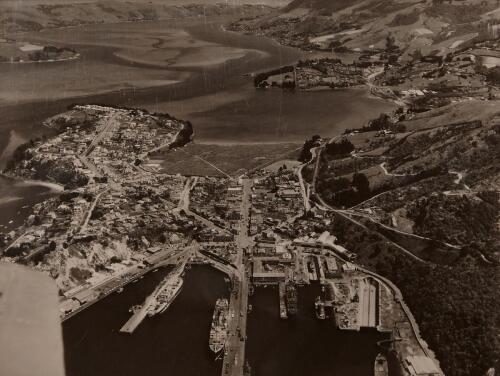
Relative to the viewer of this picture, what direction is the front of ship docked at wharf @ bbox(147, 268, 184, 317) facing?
facing away from the viewer and to the right of the viewer

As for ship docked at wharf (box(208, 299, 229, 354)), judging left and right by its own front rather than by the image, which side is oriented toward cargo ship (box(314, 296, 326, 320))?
left

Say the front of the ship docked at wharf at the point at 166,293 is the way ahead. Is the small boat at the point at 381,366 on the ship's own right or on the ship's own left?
on the ship's own right

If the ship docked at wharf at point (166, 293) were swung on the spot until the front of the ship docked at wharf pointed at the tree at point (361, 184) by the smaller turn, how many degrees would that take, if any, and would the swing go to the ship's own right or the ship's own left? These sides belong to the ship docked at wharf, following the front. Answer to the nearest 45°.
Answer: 0° — it already faces it

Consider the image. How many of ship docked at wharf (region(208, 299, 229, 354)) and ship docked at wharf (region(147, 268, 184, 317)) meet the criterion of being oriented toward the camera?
1

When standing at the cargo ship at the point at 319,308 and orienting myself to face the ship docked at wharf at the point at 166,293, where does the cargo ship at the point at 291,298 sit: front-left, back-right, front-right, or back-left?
front-right

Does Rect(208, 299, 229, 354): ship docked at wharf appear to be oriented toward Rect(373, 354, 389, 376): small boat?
no

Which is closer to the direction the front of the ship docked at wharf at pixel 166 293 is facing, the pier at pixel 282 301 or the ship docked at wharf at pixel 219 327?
the pier

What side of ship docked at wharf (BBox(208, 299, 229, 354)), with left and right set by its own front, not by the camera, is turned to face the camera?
front

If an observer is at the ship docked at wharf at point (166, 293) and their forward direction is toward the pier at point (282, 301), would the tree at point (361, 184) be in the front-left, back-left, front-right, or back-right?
front-left

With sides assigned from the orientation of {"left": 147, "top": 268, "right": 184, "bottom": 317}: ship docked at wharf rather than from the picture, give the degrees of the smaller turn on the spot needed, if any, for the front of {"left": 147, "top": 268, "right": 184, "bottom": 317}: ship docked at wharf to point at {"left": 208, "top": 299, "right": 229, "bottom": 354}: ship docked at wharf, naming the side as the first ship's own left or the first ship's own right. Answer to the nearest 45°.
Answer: approximately 90° to the first ship's own right
